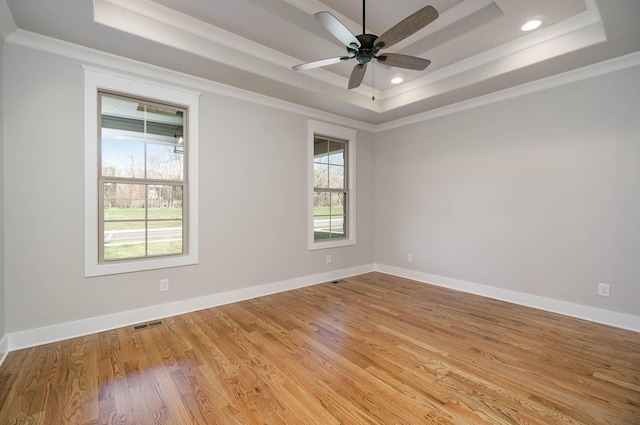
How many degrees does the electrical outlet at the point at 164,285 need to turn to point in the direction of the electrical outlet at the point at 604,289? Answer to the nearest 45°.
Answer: approximately 45° to its left

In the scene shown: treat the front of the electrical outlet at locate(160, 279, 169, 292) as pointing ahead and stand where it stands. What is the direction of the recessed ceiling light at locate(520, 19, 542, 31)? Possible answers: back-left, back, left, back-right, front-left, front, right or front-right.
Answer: front-left

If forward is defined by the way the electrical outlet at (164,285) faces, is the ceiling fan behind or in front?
in front

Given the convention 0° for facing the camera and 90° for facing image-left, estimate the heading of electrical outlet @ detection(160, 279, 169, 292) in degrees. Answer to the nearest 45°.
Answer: approximately 0°

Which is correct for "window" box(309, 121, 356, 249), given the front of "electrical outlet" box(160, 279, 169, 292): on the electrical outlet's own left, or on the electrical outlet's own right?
on the electrical outlet's own left
